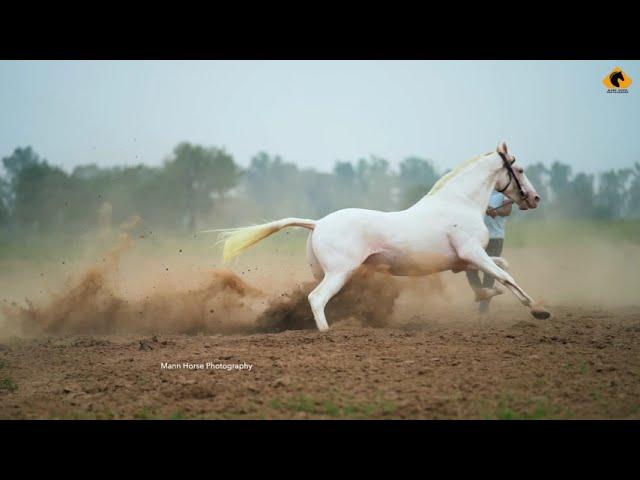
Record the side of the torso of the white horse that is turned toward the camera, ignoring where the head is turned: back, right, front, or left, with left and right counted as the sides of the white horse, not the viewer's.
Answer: right

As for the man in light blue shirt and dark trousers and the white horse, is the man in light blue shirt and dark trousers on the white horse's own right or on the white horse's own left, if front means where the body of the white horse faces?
on the white horse's own left

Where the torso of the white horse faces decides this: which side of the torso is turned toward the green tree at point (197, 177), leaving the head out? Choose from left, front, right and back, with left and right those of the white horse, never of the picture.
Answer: left

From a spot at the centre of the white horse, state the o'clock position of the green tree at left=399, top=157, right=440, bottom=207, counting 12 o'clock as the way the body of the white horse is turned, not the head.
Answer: The green tree is roughly at 9 o'clock from the white horse.

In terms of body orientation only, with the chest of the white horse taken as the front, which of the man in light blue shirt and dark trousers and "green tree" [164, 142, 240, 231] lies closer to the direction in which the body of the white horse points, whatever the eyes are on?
the man in light blue shirt and dark trousers
